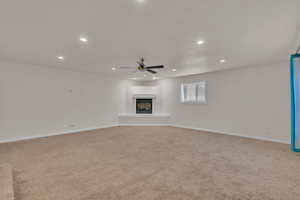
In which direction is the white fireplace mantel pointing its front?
toward the camera
